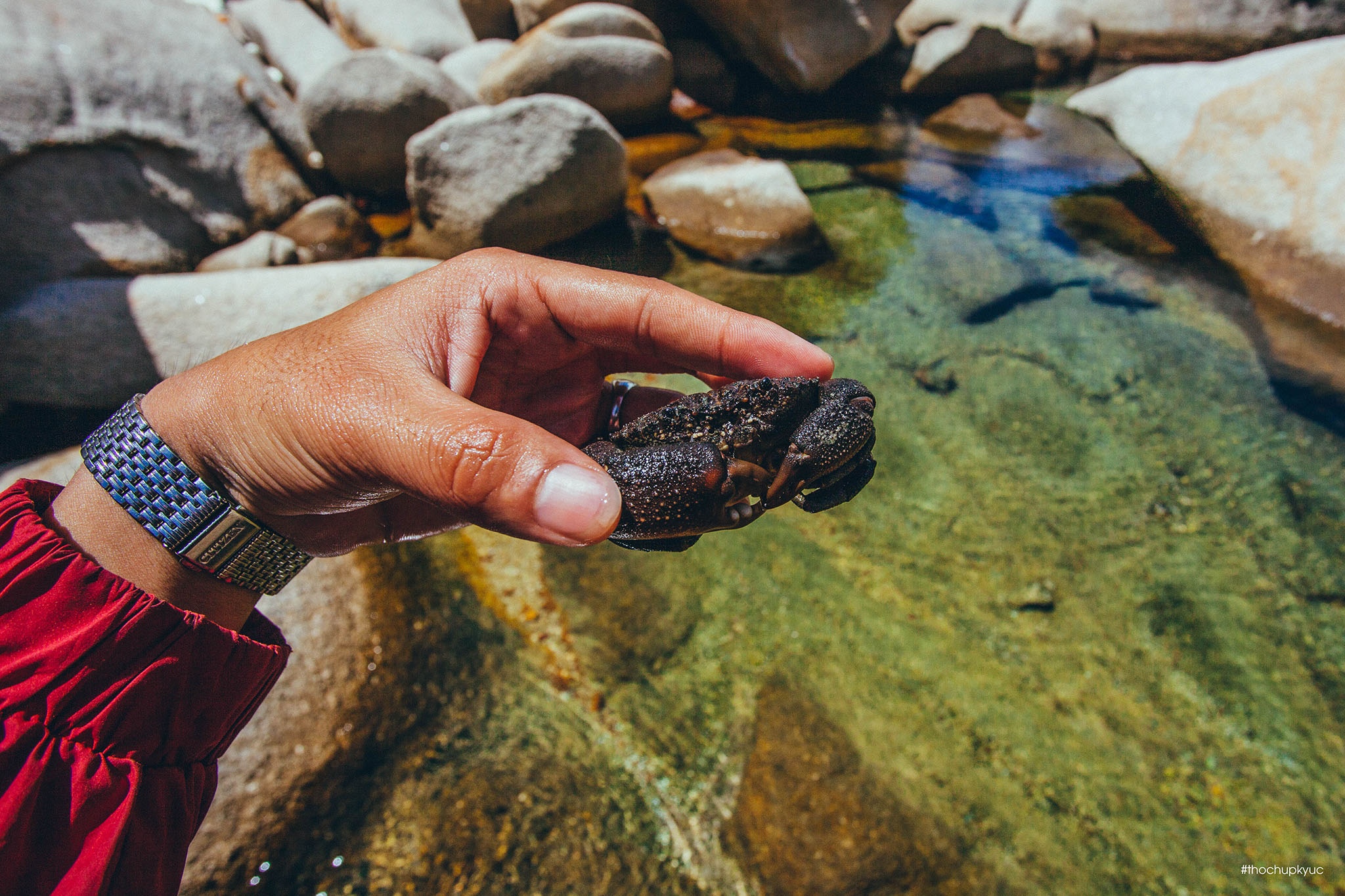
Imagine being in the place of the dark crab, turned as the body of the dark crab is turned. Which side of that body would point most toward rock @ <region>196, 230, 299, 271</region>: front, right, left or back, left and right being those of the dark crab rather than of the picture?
back

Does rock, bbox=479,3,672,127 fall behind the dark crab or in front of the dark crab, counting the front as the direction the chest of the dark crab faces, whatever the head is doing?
behind

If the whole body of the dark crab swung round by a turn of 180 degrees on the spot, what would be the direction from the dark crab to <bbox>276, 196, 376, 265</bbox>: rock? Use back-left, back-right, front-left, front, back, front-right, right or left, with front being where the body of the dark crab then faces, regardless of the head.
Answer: front

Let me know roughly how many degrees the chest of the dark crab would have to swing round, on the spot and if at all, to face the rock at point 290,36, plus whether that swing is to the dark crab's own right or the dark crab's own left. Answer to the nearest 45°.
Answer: approximately 180°

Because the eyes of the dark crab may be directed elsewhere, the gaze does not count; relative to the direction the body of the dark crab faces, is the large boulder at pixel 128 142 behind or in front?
behind

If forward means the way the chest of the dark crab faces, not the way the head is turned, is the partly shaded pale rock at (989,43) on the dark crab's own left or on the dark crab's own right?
on the dark crab's own left

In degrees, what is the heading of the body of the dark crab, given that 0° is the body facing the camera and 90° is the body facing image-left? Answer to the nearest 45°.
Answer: approximately 315°

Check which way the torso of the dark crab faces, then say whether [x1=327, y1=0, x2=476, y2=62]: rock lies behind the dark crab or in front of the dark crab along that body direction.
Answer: behind

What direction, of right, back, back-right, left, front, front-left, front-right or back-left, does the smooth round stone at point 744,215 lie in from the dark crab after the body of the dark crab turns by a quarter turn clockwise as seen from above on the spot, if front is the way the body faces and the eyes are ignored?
back-right
